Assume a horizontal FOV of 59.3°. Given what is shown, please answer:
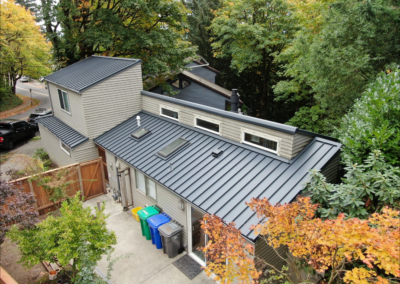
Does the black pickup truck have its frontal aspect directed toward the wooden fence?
no

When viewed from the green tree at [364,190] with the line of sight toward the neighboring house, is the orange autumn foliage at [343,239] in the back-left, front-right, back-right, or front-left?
back-left

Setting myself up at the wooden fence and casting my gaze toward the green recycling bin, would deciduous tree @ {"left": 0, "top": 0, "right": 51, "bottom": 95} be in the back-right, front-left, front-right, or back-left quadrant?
back-left

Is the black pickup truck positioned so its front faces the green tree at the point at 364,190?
no

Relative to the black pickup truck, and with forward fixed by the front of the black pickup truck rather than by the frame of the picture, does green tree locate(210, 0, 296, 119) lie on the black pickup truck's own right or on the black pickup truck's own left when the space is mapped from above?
on the black pickup truck's own right

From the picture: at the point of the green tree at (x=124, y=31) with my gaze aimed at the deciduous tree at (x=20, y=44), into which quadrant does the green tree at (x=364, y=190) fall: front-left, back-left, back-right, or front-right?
back-left

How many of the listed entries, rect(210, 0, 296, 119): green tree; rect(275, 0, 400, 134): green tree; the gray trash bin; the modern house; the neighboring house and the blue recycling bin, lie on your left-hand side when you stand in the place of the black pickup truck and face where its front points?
0

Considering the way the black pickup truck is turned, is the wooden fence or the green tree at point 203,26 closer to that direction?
the green tree

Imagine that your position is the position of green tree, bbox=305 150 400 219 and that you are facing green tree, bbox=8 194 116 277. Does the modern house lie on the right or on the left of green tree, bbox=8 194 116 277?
right

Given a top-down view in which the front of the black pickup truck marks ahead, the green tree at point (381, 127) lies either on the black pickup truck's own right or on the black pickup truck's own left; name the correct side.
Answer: on the black pickup truck's own right

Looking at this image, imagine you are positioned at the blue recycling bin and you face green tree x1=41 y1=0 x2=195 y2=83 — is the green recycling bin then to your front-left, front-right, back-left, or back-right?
front-left

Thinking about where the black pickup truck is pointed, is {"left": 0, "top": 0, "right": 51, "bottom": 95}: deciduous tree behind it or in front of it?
in front

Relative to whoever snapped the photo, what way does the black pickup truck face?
facing away from the viewer and to the right of the viewer
